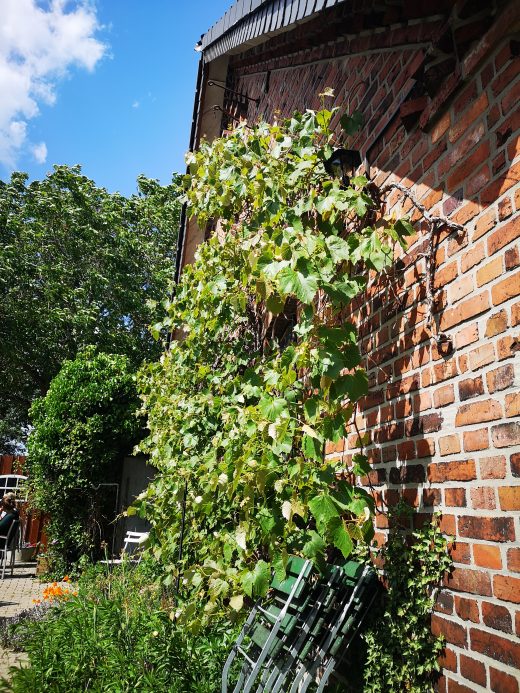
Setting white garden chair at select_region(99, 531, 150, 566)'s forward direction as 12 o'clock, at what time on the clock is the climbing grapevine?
The climbing grapevine is roughly at 10 o'clock from the white garden chair.

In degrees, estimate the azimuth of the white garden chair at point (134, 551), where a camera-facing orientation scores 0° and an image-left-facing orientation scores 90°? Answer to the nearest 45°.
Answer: approximately 45°

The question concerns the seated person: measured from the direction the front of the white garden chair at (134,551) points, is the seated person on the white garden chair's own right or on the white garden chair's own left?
on the white garden chair's own right

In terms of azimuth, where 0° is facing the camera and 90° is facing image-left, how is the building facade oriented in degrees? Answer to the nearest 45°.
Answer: approximately 45°

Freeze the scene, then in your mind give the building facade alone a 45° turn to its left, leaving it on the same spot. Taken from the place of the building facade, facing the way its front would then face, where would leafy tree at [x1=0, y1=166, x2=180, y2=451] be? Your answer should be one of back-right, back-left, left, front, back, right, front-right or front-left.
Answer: back-right
